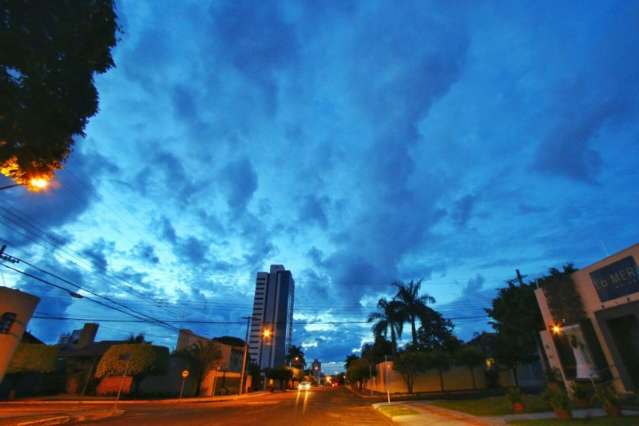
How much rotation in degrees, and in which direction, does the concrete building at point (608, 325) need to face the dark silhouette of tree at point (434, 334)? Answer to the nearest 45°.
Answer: approximately 90° to its right

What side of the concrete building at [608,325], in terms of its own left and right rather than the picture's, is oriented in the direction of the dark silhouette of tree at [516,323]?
right

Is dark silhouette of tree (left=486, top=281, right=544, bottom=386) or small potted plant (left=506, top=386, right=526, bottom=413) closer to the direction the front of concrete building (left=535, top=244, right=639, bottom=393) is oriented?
the small potted plant

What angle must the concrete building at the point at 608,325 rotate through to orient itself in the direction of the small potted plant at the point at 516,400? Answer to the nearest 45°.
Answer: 0° — it already faces it

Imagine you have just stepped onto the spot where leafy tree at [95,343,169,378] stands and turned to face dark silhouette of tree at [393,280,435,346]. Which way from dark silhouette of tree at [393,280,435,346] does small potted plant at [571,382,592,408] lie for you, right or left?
right

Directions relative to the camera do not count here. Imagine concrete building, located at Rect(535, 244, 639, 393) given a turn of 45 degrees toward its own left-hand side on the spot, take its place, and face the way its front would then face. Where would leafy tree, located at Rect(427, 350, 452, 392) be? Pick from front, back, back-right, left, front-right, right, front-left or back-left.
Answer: back-right

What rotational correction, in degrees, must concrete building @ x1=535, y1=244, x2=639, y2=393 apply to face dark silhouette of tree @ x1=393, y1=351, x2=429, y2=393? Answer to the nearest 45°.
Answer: approximately 90° to its right

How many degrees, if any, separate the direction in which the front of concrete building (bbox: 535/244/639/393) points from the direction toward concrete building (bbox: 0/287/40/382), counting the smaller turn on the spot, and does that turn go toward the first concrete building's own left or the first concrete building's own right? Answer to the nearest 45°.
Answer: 0° — it already faces it

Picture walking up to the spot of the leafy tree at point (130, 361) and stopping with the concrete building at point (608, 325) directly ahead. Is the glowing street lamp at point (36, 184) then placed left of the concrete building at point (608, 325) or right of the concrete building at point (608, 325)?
right

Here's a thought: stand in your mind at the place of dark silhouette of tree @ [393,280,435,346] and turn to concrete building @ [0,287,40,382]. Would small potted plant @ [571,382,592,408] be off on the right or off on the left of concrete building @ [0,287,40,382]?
left

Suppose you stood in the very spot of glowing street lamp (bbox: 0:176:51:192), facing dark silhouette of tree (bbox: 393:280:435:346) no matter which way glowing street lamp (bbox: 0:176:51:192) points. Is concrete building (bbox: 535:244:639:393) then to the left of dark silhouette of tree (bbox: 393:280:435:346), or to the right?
right

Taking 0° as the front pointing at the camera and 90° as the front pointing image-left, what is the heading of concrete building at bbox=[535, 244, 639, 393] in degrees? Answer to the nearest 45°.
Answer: approximately 45°
